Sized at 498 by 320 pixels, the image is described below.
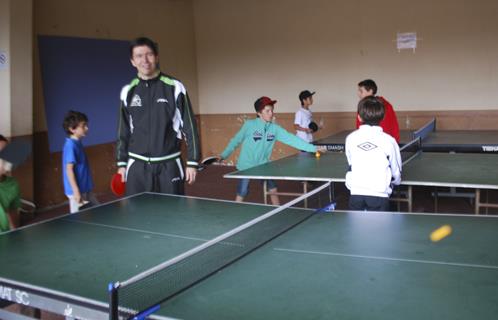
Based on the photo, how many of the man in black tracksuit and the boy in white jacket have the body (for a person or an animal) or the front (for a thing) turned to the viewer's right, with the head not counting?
0

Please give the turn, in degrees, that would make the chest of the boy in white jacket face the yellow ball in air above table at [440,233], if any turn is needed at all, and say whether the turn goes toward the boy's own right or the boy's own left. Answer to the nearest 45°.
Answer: approximately 180°

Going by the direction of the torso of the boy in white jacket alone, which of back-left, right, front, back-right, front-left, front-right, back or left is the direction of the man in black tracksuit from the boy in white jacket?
left

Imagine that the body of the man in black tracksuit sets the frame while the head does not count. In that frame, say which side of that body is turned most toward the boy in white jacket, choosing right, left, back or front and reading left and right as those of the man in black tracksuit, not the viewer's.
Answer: left

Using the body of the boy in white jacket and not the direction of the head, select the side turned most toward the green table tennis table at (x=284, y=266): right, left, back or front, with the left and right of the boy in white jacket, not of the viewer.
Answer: back

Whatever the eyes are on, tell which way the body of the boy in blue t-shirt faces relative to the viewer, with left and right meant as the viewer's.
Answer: facing to the right of the viewer

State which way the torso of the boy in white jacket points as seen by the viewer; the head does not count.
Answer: away from the camera

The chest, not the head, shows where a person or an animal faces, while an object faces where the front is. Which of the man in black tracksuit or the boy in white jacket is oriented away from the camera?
the boy in white jacket

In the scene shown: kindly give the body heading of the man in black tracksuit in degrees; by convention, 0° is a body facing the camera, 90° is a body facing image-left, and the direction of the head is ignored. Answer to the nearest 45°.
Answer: approximately 0°

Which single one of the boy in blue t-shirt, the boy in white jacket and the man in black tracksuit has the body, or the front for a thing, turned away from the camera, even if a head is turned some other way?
the boy in white jacket

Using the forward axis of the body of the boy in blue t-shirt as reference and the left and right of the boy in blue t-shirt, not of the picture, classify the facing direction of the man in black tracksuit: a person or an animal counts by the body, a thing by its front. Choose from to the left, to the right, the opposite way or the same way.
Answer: to the right

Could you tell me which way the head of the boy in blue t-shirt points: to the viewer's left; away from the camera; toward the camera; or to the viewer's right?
to the viewer's right
